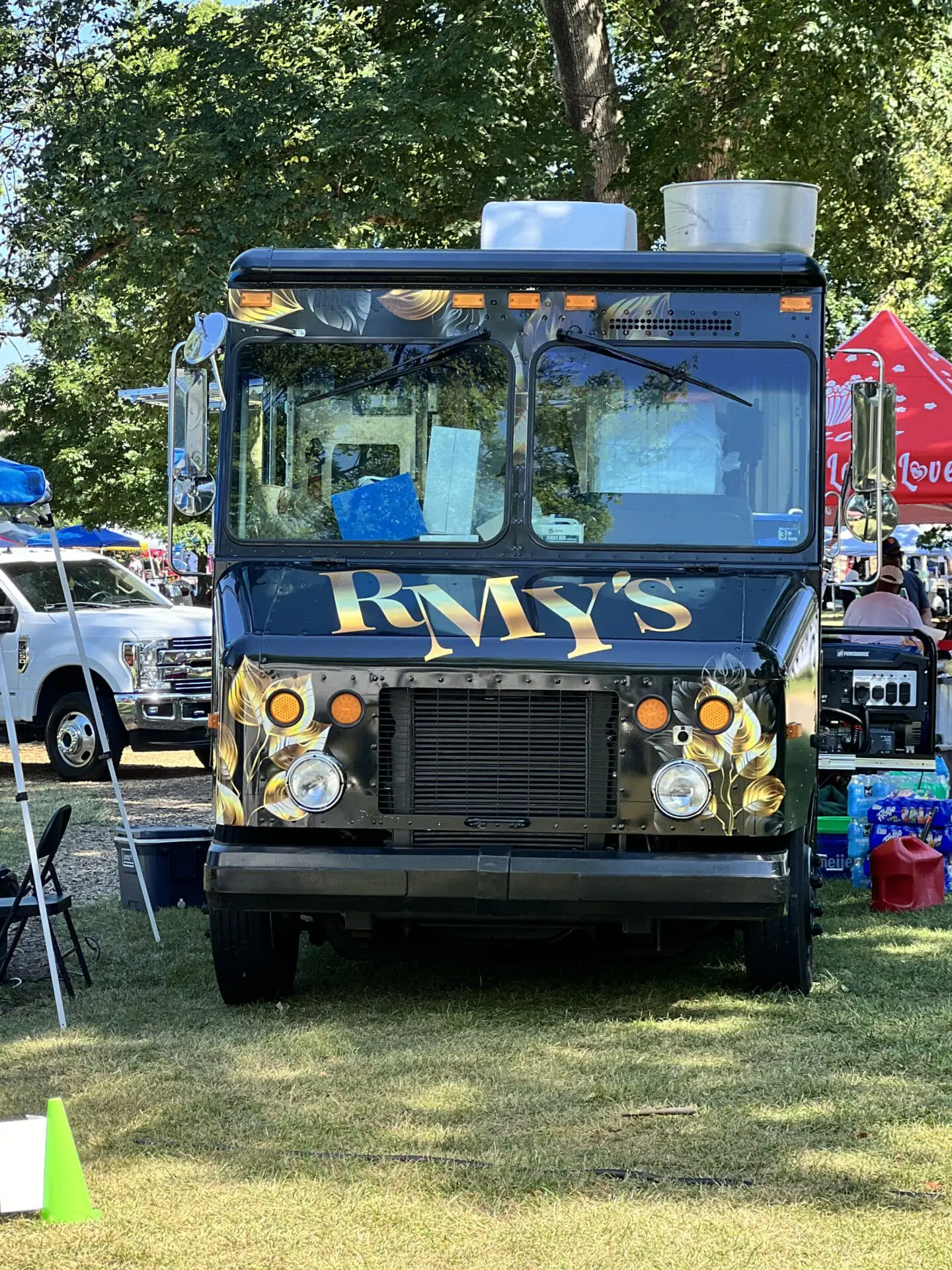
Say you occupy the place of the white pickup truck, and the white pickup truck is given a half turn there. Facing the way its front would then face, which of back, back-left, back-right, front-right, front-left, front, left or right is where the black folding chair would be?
back-left

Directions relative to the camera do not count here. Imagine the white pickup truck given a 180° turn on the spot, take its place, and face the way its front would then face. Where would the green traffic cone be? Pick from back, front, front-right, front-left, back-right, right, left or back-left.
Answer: back-left

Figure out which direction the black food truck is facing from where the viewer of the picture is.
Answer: facing the viewer

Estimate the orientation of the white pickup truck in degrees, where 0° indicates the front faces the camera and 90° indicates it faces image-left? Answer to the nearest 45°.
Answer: approximately 315°

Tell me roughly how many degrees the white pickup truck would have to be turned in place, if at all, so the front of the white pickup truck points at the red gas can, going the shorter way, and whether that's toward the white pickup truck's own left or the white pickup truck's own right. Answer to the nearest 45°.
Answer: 0° — it already faces it

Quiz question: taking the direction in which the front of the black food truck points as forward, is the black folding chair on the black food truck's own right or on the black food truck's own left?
on the black food truck's own right
